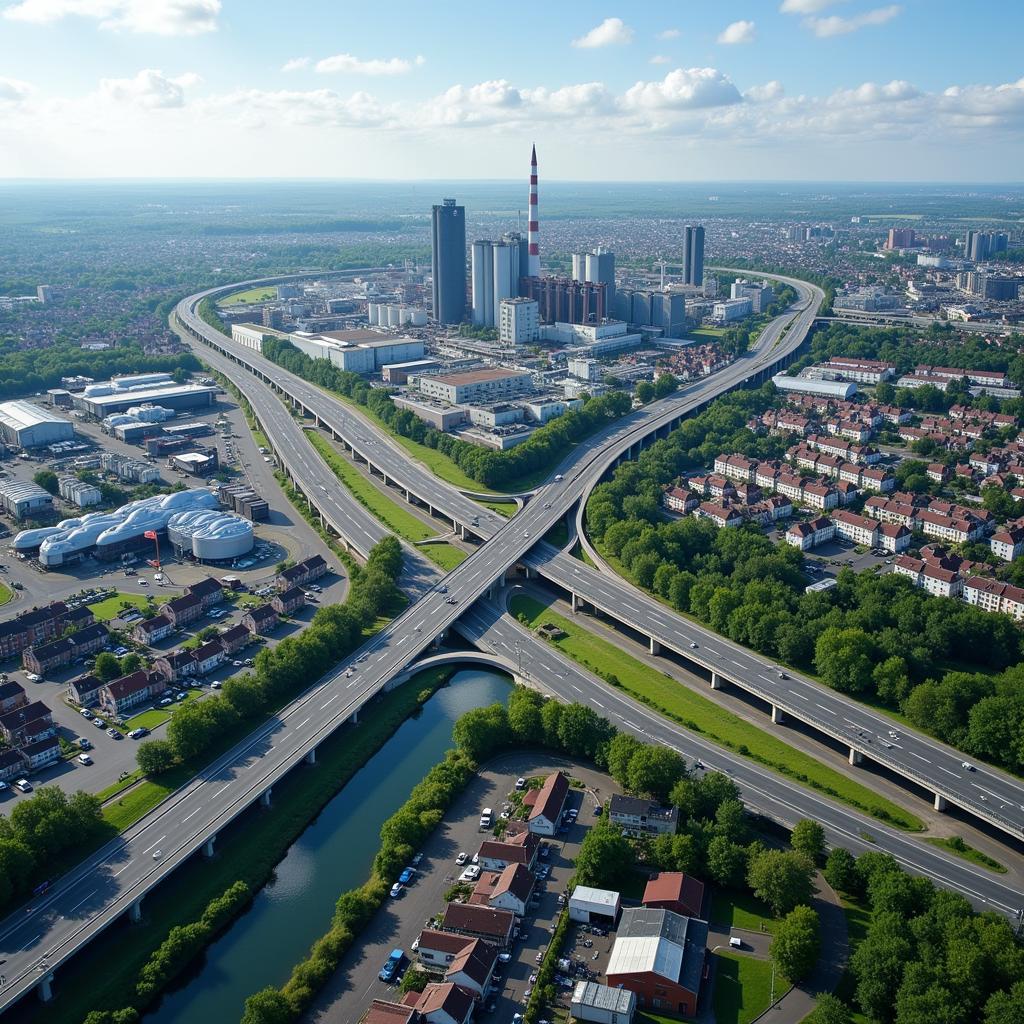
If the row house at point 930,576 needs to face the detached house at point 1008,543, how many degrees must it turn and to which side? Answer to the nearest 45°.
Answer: approximately 180°

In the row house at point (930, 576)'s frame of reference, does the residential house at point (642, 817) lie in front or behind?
in front

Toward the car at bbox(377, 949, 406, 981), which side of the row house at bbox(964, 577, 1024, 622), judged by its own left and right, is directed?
front

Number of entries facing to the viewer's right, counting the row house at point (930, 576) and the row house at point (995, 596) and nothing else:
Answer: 0

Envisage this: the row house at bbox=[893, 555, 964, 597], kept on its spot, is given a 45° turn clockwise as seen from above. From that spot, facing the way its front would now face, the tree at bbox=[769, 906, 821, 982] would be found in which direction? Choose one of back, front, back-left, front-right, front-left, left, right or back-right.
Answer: left

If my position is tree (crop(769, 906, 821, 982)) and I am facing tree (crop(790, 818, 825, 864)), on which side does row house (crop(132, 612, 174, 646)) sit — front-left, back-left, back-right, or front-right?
front-left

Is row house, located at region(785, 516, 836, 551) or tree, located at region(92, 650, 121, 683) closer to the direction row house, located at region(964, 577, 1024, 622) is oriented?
the tree

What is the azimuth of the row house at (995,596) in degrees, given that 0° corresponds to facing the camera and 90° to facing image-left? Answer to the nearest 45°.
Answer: approximately 45°

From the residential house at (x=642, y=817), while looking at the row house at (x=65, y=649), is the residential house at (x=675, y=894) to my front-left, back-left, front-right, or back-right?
back-left

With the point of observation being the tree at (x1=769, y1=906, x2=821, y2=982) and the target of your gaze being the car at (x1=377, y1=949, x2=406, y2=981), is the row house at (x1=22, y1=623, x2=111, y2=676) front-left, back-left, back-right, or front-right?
front-right

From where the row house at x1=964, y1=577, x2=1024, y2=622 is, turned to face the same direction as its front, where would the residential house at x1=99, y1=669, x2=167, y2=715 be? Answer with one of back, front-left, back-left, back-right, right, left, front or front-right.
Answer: front

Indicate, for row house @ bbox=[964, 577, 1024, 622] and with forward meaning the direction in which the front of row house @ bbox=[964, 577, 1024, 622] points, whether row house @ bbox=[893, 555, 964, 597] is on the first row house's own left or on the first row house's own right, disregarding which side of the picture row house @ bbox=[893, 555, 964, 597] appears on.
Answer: on the first row house's own right

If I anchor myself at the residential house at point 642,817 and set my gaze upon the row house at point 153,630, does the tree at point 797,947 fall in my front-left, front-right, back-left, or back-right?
back-left

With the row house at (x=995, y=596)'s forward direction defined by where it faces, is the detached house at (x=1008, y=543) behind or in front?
behind

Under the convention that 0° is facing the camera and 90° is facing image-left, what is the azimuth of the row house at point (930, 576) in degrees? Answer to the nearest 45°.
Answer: approximately 45°

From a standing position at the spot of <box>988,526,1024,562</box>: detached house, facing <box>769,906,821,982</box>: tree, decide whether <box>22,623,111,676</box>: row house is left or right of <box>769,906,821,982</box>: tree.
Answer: right
